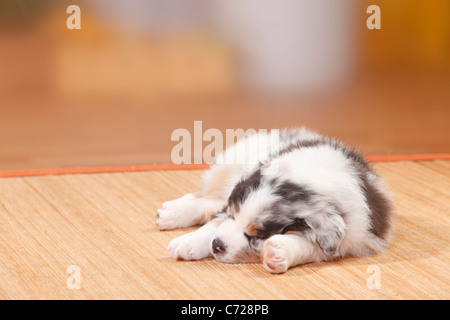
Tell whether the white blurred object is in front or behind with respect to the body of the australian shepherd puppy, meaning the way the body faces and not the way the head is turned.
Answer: behind

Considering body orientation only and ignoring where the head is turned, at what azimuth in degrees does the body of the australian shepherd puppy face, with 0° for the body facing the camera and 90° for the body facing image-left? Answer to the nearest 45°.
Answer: approximately 45°
